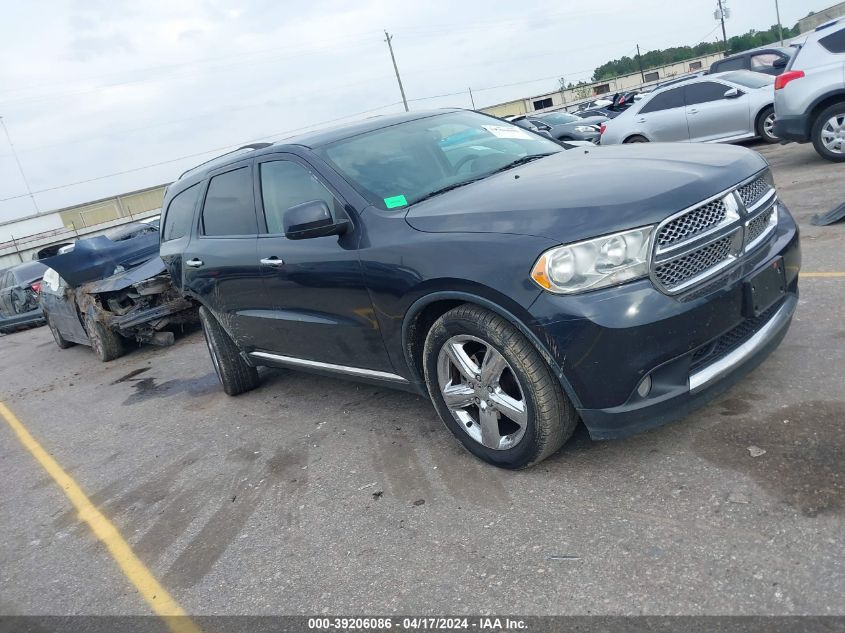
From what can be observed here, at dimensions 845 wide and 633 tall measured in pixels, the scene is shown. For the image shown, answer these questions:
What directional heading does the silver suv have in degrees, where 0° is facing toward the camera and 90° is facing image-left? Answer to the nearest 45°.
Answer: approximately 270°

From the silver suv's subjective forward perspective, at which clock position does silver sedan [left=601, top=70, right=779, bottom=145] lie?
The silver sedan is roughly at 8 o'clock from the silver suv.

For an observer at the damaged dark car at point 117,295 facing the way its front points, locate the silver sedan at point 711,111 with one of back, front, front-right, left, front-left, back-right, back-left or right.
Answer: front-left

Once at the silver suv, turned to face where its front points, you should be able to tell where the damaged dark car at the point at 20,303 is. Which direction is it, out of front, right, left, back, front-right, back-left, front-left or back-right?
back

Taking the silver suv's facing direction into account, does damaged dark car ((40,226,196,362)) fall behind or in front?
behind

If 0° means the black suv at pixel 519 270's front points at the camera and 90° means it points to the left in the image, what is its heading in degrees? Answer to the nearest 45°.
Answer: approximately 315°

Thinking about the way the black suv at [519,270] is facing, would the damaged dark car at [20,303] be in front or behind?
behind

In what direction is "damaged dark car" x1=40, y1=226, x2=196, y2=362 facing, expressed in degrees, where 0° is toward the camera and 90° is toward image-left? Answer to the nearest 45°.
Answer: approximately 315°
